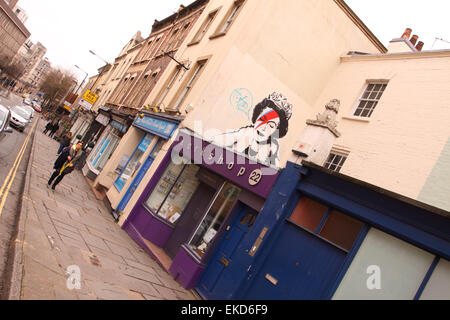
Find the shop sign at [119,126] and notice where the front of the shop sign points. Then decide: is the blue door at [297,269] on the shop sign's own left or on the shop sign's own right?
on the shop sign's own left

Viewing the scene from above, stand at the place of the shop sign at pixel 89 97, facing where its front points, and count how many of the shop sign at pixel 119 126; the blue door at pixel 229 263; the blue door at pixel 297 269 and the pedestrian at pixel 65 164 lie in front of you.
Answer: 4

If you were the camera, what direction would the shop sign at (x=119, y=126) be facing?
facing the viewer and to the left of the viewer

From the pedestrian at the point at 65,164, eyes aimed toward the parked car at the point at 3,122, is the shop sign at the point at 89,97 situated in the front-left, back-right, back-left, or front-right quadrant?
front-right

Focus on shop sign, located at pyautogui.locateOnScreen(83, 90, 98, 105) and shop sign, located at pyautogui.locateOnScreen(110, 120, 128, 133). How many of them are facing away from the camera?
0

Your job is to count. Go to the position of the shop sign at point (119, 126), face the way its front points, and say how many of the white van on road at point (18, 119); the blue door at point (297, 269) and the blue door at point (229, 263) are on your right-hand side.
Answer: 1

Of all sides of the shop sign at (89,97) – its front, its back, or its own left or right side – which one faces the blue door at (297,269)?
front

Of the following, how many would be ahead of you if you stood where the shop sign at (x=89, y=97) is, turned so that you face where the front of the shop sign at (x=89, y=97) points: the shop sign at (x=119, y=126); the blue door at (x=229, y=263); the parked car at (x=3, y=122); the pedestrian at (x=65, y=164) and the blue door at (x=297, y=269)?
5

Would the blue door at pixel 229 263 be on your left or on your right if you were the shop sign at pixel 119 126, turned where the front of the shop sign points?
on your left

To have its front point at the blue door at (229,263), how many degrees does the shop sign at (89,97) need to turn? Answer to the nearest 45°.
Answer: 0° — it already faces it

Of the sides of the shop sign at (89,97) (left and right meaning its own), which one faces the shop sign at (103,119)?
front

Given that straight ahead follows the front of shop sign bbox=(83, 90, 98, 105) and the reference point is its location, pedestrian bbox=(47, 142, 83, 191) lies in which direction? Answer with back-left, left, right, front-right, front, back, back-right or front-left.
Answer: front

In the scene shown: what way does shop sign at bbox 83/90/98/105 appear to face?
toward the camera
